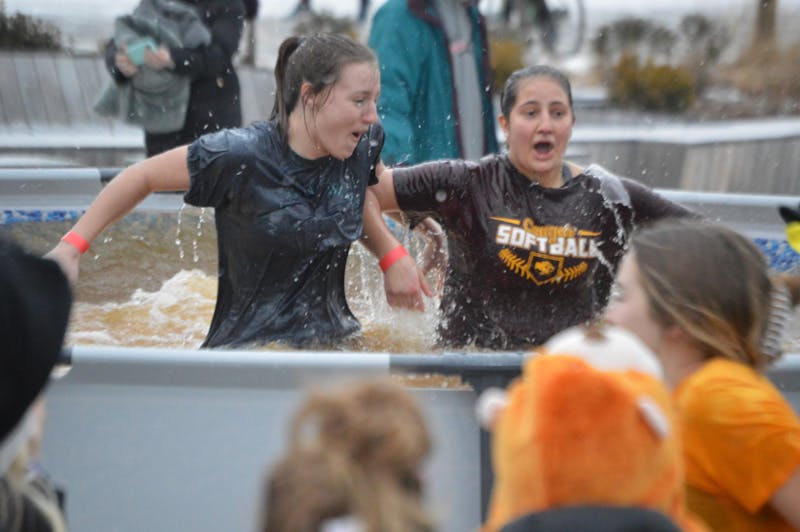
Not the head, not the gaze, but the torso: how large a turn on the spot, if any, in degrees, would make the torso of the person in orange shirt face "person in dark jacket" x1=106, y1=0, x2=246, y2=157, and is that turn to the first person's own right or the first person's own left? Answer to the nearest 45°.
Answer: approximately 45° to the first person's own right

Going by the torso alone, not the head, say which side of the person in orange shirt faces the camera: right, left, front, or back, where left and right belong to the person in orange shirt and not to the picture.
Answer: left

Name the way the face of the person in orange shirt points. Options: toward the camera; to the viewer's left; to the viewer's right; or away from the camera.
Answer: to the viewer's left

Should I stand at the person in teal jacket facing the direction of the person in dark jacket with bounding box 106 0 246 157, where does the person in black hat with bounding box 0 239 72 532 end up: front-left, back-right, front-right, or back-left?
back-left

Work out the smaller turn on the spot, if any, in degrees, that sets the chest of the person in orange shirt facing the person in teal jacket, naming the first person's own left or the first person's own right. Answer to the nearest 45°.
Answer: approximately 45° to the first person's own right

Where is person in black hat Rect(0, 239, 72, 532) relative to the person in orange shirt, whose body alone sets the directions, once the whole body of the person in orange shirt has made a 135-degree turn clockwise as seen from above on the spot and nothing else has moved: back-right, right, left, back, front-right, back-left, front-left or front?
back

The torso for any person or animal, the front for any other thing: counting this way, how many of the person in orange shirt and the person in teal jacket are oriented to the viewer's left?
1

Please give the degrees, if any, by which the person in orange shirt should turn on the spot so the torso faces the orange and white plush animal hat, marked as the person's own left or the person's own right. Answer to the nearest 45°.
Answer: approximately 90° to the person's own left
